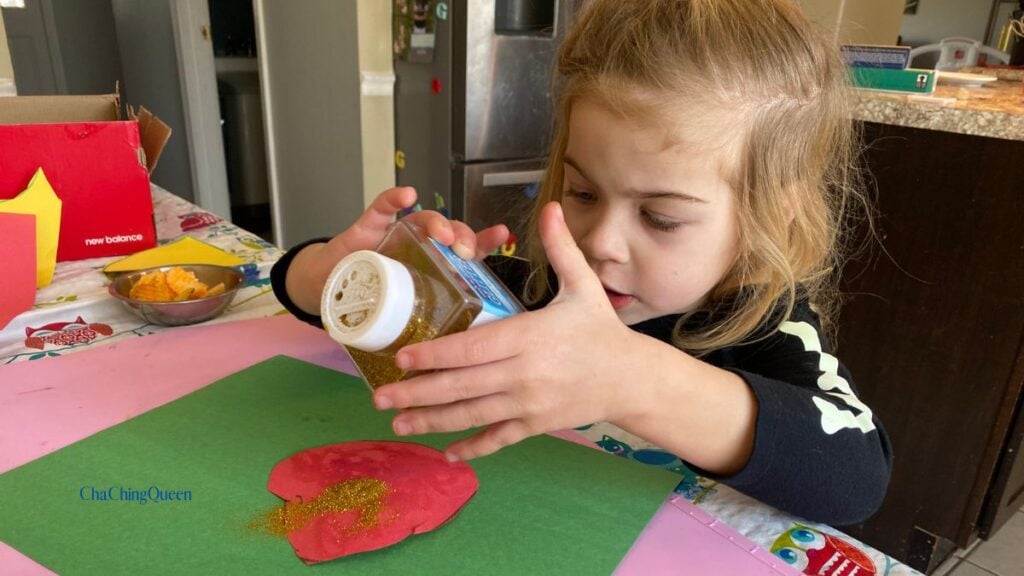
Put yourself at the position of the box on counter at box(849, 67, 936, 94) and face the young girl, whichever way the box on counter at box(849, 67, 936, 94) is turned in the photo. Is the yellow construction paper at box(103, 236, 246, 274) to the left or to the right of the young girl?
right

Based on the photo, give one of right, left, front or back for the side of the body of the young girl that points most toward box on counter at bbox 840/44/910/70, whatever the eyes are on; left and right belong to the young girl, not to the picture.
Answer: back

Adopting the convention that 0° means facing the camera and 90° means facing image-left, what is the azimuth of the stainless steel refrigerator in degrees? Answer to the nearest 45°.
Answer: approximately 315°

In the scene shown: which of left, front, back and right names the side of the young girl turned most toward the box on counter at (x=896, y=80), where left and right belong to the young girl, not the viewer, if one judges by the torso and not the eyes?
back

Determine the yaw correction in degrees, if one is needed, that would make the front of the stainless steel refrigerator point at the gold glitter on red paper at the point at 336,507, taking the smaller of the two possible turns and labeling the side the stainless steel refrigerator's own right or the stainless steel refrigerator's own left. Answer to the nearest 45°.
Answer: approximately 45° to the stainless steel refrigerator's own right

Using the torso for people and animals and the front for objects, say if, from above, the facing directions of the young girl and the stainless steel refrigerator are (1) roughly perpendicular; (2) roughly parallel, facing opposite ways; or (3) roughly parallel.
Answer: roughly perpendicular

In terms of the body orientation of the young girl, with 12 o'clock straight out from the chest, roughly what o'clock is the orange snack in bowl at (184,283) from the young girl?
The orange snack in bowl is roughly at 2 o'clock from the young girl.
